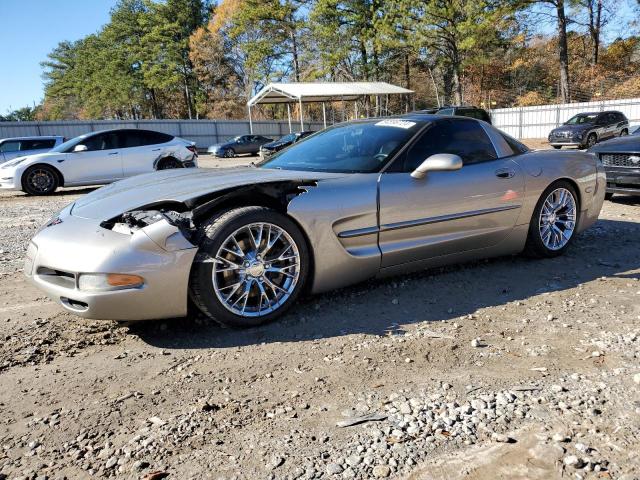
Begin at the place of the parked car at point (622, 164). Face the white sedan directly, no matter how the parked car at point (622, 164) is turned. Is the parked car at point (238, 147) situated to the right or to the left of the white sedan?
right

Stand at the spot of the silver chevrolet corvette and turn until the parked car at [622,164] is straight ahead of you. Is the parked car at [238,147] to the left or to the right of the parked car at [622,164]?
left

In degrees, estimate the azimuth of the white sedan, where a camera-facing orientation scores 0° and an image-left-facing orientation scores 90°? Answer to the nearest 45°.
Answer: approximately 90°

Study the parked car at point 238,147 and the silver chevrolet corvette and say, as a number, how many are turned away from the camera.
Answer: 0

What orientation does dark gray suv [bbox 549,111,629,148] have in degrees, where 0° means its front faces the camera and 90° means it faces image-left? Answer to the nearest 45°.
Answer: approximately 45°

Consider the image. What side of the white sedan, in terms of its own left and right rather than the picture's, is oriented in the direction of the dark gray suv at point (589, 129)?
back

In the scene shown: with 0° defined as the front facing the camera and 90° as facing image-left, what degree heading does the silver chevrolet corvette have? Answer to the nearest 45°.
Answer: approximately 45°

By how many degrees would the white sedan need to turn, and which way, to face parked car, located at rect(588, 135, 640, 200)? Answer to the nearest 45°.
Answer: approximately 135° to its left

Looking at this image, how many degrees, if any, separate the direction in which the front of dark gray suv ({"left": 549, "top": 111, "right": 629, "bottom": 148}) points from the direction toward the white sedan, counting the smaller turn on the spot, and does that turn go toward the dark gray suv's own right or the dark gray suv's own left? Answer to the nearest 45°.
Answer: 0° — it already faces it

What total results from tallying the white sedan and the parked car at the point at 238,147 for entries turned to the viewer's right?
0

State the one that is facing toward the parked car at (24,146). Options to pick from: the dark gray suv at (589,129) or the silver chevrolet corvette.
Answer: the dark gray suv

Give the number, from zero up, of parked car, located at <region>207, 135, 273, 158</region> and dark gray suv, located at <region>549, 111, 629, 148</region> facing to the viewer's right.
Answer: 0
